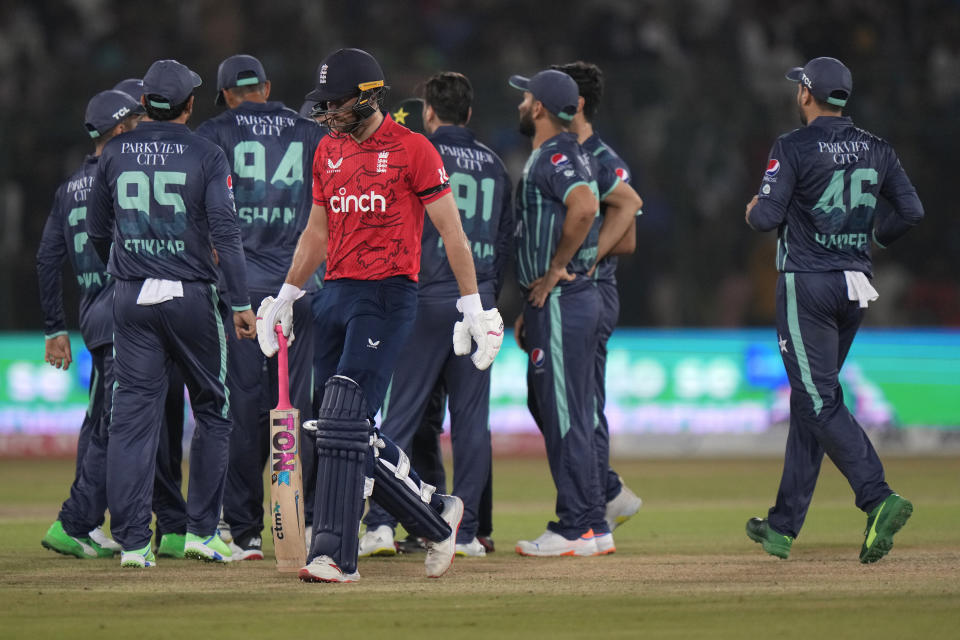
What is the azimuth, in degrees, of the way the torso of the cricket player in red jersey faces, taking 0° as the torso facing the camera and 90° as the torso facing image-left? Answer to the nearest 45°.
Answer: approximately 45°
